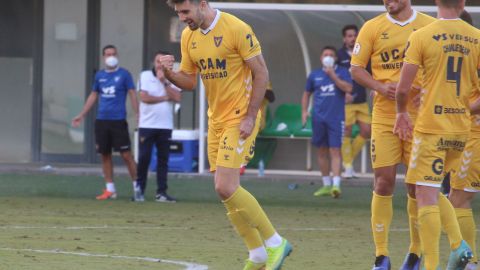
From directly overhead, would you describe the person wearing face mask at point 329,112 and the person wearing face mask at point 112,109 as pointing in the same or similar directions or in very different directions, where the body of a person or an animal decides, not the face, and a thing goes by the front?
same or similar directions

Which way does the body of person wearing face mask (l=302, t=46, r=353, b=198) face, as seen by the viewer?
toward the camera

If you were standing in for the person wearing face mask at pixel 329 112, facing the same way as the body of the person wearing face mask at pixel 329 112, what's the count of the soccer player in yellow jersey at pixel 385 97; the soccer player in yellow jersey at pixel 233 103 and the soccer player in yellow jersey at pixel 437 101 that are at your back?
0

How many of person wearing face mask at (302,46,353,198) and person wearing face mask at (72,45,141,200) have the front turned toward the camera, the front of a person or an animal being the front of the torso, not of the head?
2

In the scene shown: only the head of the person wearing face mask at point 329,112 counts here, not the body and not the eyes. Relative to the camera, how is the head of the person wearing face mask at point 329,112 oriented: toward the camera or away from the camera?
toward the camera

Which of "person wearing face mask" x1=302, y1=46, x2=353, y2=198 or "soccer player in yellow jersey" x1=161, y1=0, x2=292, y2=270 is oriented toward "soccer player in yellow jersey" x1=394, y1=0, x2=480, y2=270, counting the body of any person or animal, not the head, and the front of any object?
the person wearing face mask

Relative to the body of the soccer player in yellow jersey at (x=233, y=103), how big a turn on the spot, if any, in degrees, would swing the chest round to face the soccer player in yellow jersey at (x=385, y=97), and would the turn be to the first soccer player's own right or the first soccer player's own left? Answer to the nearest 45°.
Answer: approximately 135° to the first soccer player's own left

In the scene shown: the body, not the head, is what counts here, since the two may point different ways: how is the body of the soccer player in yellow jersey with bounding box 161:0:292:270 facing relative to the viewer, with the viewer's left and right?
facing the viewer and to the left of the viewer

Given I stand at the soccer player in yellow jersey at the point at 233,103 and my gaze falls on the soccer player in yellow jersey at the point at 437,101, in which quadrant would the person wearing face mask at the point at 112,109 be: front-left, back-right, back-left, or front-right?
back-left

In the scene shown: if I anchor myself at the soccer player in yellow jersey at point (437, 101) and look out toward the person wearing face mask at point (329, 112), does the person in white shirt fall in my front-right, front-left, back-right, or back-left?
front-left

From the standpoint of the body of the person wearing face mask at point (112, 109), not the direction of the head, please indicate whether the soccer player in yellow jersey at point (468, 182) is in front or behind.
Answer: in front

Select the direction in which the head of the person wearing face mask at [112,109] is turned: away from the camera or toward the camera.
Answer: toward the camera

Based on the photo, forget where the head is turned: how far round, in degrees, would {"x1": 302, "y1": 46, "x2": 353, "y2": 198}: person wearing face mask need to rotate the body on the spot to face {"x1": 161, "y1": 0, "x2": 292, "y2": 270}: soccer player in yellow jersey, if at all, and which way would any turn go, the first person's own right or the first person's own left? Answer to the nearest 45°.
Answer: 0° — they already face them

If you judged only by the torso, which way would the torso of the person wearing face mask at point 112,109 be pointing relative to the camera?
toward the camera

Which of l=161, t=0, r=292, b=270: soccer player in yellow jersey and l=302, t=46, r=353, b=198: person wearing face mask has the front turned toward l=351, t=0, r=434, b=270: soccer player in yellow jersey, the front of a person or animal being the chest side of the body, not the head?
the person wearing face mask

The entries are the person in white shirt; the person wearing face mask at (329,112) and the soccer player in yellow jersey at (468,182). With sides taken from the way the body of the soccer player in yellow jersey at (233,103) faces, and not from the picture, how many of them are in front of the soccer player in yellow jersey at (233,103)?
0
